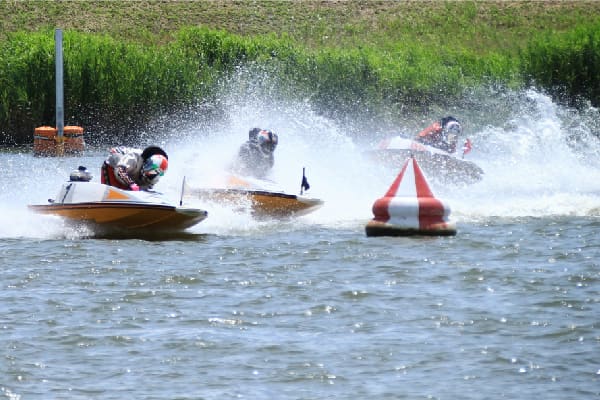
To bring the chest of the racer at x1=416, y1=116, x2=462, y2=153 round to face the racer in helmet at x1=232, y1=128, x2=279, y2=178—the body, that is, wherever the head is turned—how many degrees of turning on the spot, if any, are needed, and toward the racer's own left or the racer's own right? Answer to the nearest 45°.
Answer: approximately 90° to the racer's own right
